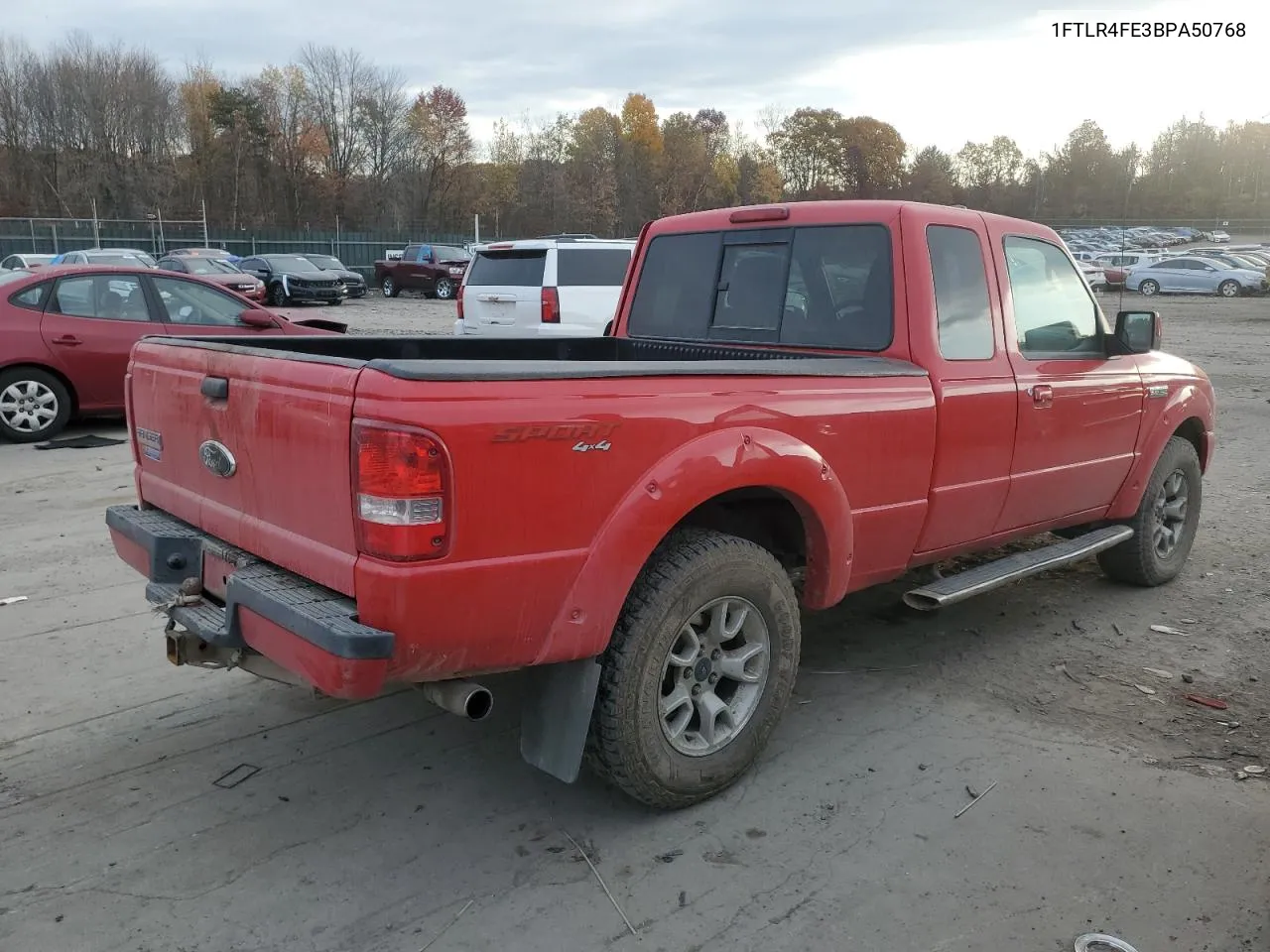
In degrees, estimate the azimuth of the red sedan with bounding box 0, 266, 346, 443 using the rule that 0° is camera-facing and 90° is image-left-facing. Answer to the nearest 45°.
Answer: approximately 270°

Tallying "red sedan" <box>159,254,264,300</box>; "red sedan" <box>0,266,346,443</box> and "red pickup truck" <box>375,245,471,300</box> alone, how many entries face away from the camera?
0

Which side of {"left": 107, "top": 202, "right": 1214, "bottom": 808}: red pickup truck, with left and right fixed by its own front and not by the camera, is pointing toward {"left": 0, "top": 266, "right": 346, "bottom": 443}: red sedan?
left

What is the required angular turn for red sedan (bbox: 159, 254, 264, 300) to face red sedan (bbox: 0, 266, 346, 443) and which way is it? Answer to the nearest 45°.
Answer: approximately 45° to its right

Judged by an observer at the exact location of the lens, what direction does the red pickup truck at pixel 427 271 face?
facing the viewer and to the right of the viewer

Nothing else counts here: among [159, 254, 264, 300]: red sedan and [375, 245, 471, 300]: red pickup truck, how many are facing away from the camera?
0

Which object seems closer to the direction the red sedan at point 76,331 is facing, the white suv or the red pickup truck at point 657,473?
the white suv

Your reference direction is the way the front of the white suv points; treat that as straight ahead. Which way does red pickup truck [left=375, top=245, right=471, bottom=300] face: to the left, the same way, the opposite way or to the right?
to the right

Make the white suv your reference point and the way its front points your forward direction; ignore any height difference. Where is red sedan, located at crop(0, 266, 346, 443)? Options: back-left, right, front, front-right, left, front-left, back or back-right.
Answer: back

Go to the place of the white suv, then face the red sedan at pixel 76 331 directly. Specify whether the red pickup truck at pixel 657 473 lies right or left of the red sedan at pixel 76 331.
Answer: left

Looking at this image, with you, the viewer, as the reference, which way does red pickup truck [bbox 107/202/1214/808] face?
facing away from the viewer and to the right of the viewer

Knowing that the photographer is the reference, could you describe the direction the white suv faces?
facing away from the viewer and to the right of the viewer

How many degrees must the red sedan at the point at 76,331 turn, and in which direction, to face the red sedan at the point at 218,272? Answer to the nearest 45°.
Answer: approximately 90° to its left

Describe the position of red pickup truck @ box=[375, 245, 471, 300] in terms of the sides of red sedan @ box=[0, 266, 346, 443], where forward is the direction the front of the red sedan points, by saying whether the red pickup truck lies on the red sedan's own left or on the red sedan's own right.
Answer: on the red sedan's own left
